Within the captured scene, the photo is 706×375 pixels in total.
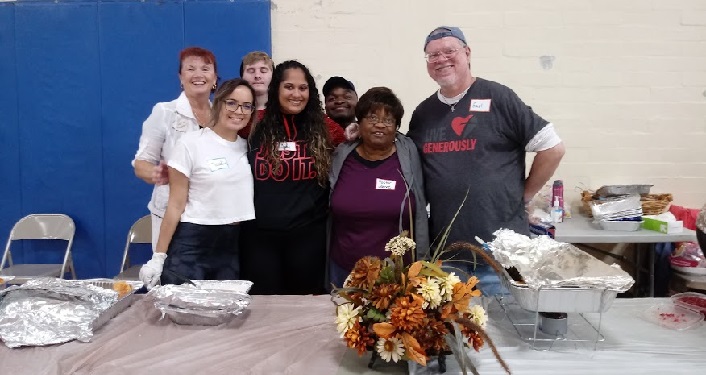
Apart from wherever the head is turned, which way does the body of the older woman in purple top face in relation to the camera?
toward the camera

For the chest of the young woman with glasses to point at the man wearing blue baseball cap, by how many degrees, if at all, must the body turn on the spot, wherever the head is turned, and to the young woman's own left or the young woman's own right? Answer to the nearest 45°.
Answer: approximately 45° to the young woman's own left

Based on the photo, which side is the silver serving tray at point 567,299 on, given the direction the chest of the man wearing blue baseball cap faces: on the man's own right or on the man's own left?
on the man's own left

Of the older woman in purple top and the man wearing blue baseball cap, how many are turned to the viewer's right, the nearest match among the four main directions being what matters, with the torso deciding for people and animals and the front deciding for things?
0

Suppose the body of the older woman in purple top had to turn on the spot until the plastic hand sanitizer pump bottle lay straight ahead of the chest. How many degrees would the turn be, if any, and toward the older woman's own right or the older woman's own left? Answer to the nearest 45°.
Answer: approximately 135° to the older woman's own left

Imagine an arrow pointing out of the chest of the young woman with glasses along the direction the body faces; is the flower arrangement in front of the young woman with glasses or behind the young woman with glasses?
in front

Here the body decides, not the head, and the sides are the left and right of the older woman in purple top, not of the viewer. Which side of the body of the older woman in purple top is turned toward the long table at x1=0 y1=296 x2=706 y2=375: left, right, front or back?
front

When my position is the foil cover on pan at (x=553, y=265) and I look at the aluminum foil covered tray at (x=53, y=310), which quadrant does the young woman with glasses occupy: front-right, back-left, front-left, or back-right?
front-right

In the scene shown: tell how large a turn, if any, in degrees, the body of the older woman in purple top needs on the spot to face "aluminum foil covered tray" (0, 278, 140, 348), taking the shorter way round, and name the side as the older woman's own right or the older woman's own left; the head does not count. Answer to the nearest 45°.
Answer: approximately 45° to the older woman's own right

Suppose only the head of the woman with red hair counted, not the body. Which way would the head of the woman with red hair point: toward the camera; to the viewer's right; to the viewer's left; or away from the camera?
toward the camera

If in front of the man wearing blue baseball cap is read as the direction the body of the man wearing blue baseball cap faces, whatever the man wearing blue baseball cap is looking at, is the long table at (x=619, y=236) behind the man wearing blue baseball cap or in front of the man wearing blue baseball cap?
behind

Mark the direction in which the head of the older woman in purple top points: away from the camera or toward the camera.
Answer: toward the camera

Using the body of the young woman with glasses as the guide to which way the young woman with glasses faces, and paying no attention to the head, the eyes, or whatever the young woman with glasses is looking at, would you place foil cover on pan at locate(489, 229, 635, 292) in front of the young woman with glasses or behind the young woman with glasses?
in front

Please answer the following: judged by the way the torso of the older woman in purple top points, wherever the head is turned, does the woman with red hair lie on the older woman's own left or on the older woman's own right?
on the older woman's own right

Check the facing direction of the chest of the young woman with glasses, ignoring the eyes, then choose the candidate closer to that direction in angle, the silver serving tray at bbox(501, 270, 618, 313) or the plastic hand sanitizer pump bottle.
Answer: the silver serving tray
